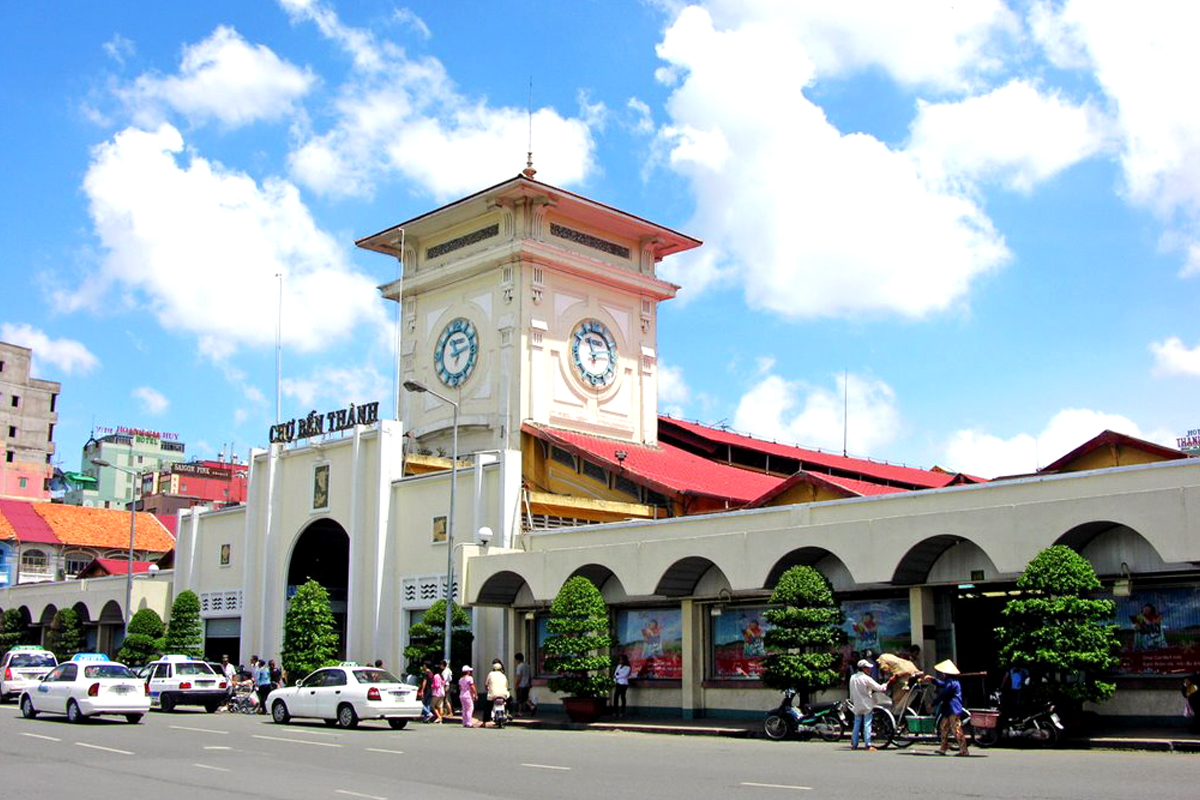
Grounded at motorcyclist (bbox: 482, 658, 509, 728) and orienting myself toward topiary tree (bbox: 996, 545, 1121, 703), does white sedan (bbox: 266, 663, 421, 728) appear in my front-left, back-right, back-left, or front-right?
back-right

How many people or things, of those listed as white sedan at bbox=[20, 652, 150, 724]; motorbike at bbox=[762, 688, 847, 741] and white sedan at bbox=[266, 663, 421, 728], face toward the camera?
0

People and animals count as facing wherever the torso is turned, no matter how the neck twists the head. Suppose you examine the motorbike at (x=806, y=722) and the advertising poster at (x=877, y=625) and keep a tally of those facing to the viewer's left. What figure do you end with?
1

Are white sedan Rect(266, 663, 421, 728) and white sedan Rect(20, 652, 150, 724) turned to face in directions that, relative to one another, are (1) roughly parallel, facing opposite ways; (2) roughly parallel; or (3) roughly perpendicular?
roughly parallel

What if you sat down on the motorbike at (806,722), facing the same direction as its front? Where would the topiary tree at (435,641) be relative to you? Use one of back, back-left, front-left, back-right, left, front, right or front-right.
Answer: front-right

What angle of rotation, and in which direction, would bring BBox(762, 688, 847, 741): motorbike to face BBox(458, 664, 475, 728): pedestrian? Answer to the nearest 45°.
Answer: approximately 45° to its right

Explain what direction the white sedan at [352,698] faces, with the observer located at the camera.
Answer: facing away from the viewer and to the left of the viewer

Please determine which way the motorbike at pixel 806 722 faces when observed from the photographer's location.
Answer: facing to the left of the viewer

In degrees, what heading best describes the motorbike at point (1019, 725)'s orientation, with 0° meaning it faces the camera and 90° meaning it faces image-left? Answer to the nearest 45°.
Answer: approximately 90°

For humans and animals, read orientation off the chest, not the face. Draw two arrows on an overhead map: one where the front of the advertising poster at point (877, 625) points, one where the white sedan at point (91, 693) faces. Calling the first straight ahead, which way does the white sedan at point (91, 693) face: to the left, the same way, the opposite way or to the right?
to the right

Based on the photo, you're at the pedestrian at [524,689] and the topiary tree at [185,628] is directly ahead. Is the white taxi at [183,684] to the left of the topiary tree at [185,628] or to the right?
left

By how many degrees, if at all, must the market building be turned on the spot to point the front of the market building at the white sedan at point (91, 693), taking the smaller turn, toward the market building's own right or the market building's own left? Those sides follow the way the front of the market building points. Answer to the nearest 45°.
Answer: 0° — it already faces it

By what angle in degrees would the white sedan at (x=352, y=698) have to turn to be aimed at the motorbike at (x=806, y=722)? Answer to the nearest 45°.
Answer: approximately 180°

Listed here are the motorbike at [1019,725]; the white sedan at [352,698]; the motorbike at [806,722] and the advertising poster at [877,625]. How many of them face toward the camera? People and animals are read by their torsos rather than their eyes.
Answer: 1

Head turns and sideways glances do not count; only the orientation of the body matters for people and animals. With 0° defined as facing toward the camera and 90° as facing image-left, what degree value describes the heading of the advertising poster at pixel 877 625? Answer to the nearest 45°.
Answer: approximately 0°

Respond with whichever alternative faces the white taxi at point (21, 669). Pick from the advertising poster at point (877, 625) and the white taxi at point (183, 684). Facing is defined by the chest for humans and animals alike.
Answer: the white taxi at point (183, 684)

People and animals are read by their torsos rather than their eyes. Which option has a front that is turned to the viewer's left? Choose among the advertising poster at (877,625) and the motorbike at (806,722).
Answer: the motorbike

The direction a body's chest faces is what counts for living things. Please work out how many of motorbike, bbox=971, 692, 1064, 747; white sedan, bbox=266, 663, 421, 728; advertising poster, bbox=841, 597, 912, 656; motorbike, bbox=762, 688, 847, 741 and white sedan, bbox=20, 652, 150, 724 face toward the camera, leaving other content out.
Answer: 1

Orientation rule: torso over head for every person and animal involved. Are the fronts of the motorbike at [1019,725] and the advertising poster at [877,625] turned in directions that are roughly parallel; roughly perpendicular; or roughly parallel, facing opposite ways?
roughly perpendicular
